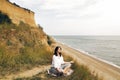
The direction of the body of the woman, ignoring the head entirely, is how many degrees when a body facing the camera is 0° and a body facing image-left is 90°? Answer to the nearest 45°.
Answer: approximately 315°
